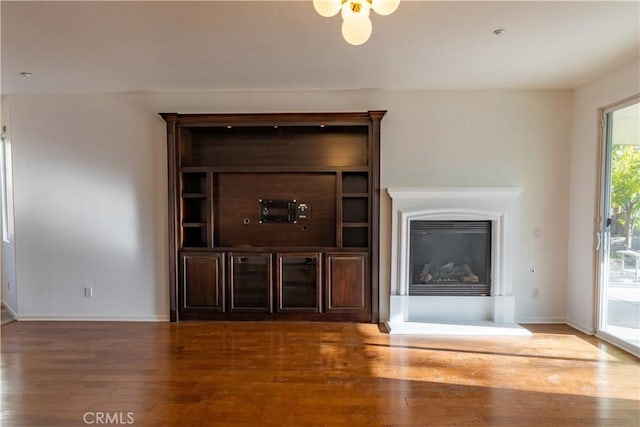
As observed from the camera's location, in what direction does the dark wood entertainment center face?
facing the viewer

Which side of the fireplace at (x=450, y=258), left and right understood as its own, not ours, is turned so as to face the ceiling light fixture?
front

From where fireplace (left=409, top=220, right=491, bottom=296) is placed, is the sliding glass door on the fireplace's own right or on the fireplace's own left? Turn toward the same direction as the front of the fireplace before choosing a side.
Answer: on the fireplace's own left

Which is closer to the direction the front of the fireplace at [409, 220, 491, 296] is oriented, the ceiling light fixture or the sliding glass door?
the ceiling light fixture

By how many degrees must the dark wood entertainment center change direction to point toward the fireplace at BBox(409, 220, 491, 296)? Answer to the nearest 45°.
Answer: approximately 90° to its left

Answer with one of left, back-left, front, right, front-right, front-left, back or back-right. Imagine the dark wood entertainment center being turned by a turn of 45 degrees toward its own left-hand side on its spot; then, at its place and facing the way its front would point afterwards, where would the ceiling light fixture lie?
front-right

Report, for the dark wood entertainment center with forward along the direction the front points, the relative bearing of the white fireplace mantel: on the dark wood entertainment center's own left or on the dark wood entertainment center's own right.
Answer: on the dark wood entertainment center's own left

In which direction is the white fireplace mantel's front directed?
toward the camera
